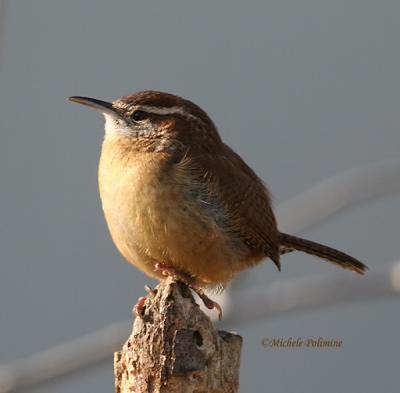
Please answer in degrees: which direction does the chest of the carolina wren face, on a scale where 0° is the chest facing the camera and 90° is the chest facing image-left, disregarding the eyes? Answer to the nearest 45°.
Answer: approximately 90°
